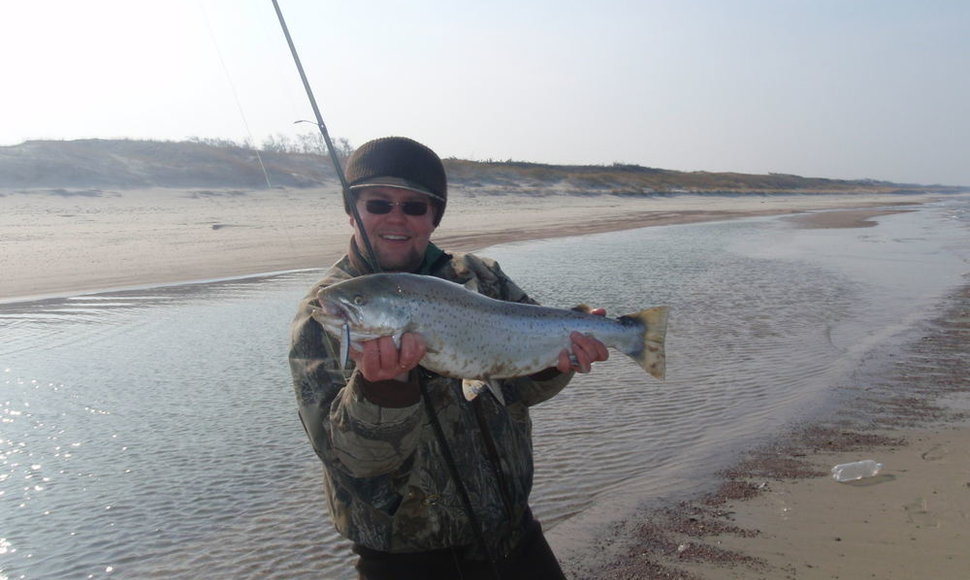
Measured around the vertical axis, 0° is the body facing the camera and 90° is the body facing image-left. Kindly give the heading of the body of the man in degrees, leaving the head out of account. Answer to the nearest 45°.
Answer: approximately 0°
